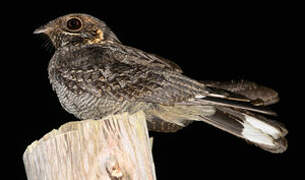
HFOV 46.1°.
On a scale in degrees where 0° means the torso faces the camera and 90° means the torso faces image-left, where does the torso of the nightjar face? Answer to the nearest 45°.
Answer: approximately 90°
